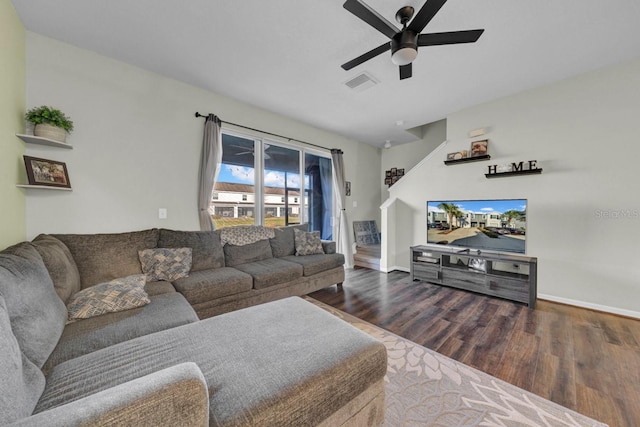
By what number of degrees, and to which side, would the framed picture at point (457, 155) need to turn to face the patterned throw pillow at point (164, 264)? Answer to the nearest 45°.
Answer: approximately 45° to its right

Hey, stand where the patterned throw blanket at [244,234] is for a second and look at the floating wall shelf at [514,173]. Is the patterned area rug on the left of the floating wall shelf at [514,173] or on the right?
right

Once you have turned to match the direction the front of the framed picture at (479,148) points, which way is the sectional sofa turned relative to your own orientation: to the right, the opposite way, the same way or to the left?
to the left

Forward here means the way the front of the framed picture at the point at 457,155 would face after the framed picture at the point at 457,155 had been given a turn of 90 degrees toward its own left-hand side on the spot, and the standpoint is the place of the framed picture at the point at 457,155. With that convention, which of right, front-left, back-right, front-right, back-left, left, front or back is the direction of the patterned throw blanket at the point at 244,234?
back-right

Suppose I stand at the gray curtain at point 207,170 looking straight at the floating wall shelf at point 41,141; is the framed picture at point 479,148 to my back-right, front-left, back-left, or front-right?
back-left

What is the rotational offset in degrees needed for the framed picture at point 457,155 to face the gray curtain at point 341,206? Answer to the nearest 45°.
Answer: approximately 90° to its right

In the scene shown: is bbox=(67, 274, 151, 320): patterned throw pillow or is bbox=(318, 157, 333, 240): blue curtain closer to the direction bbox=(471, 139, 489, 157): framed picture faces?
the patterned throw pillow

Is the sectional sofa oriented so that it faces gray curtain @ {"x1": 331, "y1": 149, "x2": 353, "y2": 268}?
no

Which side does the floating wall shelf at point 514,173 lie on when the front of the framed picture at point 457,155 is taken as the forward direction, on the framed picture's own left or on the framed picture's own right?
on the framed picture's own left

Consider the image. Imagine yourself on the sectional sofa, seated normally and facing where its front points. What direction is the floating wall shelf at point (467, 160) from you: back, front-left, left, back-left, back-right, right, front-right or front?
front-left

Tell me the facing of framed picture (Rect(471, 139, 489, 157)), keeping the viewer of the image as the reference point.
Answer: facing the viewer

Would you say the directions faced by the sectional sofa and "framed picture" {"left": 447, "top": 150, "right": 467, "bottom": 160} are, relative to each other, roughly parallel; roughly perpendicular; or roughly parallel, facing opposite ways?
roughly perpendicular

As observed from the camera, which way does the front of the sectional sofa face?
facing the viewer and to the right of the viewer

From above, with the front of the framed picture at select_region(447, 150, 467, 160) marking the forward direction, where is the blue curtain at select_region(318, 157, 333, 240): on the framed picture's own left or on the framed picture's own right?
on the framed picture's own right
